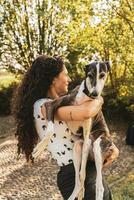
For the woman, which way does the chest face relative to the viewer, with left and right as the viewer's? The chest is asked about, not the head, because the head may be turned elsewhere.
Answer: facing to the right of the viewer

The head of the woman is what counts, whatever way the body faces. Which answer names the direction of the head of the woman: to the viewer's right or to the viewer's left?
to the viewer's right
